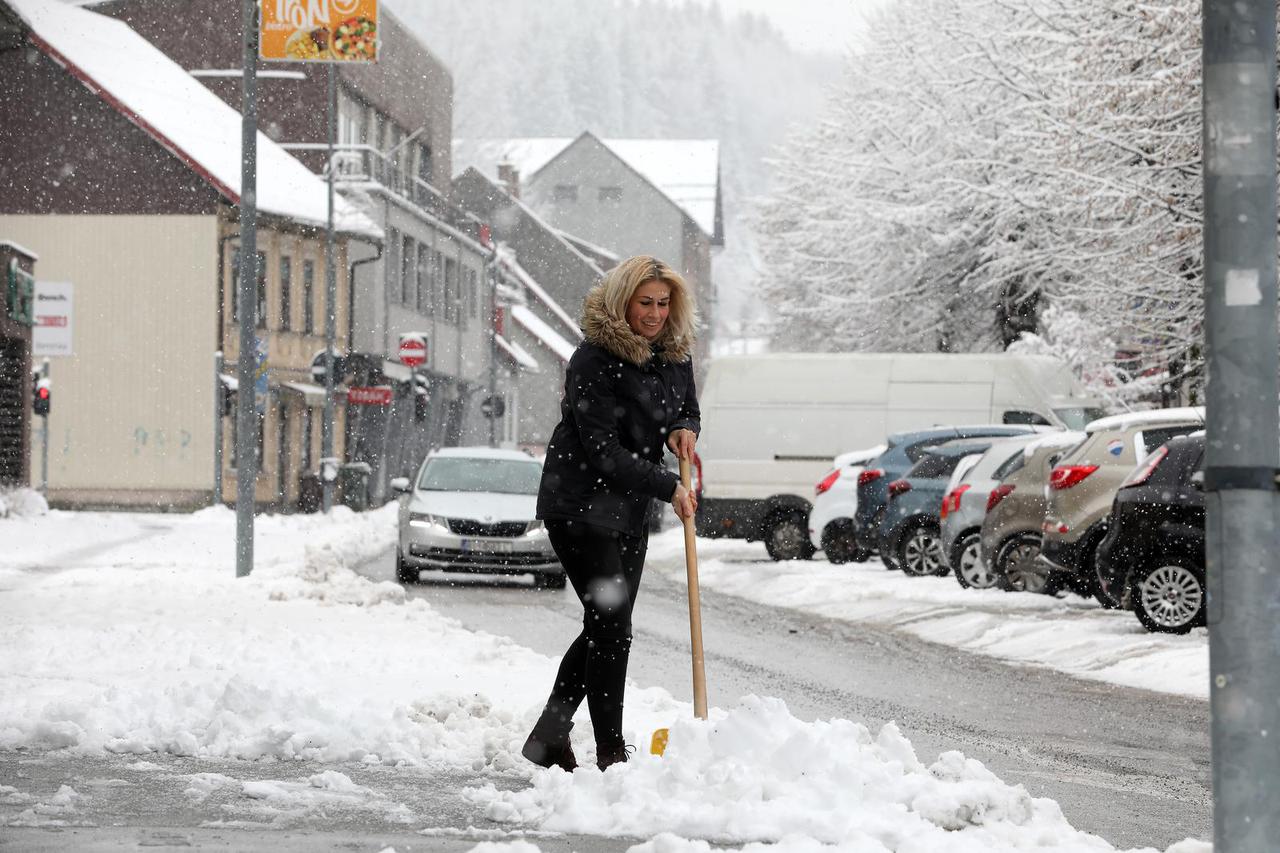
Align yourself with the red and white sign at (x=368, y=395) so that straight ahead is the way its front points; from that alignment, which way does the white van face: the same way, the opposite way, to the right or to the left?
to the left

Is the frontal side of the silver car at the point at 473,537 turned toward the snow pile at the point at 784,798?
yes

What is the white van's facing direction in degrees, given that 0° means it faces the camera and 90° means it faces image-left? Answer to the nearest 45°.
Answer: approximately 270°

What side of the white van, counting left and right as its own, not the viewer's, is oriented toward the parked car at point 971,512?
right

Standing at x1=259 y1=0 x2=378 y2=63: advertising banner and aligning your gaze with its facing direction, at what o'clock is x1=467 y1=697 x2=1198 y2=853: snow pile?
The snow pile is roughly at 12 o'clock from the advertising banner.

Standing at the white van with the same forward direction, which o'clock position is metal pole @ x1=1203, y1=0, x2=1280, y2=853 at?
The metal pole is roughly at 3 o'clock from the white van.

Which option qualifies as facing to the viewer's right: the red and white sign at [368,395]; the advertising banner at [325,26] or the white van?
the white van

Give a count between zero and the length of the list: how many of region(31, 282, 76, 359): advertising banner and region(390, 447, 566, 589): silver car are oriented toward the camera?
2

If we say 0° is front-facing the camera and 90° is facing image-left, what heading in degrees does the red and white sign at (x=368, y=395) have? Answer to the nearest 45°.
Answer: approximately 0°

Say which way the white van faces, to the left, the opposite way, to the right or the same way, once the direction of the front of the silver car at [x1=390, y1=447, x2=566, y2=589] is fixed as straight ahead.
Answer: to the left
